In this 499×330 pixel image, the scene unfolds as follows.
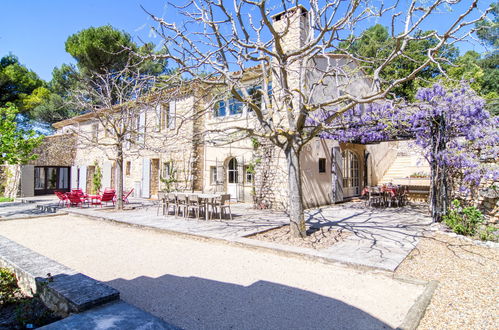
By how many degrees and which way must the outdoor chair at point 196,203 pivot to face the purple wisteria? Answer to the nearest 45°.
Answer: approximately 45° to its right

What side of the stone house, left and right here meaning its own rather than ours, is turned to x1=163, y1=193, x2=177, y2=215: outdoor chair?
front

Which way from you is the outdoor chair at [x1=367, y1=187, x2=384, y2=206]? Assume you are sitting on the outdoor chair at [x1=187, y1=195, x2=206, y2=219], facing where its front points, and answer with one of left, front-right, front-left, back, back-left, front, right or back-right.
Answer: front-right

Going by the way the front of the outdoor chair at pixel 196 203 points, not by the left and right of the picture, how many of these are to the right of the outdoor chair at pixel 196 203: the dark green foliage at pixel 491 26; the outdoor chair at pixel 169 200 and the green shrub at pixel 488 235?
2

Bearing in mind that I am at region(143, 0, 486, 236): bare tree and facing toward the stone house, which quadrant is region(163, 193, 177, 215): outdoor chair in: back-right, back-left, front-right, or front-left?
front-left

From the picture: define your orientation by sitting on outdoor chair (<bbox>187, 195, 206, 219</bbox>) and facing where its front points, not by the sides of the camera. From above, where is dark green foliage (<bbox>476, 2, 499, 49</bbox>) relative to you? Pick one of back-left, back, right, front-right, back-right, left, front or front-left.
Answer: right

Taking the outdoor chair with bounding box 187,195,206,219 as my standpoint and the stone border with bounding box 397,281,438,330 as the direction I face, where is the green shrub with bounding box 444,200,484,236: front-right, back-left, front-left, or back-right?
front-left

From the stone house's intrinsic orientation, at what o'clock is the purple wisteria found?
The purple wisteria is roughly at 9 o'clock from the stone house.

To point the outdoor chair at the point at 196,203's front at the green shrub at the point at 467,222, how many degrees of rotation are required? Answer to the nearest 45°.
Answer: approximately 90° to its right

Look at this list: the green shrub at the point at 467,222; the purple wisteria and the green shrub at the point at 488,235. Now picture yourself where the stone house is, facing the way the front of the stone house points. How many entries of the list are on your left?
3

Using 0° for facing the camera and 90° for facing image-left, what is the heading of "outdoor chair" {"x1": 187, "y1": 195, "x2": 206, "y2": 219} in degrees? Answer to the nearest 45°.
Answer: approximately 225°

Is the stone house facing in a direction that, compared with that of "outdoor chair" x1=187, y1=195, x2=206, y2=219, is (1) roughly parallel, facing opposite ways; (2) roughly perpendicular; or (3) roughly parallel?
roughly parallel, facing opposite ways

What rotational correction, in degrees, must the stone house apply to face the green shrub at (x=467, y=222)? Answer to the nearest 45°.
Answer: approximately 90° to its left

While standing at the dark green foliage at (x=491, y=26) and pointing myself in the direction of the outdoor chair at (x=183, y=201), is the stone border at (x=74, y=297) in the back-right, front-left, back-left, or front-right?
front-left

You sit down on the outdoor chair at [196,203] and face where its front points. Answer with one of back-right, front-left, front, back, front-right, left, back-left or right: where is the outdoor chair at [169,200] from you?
left

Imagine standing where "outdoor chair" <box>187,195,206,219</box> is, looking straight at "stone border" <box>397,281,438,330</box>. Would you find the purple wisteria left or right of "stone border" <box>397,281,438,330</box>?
left

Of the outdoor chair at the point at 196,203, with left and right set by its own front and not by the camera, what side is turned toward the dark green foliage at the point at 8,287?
back
